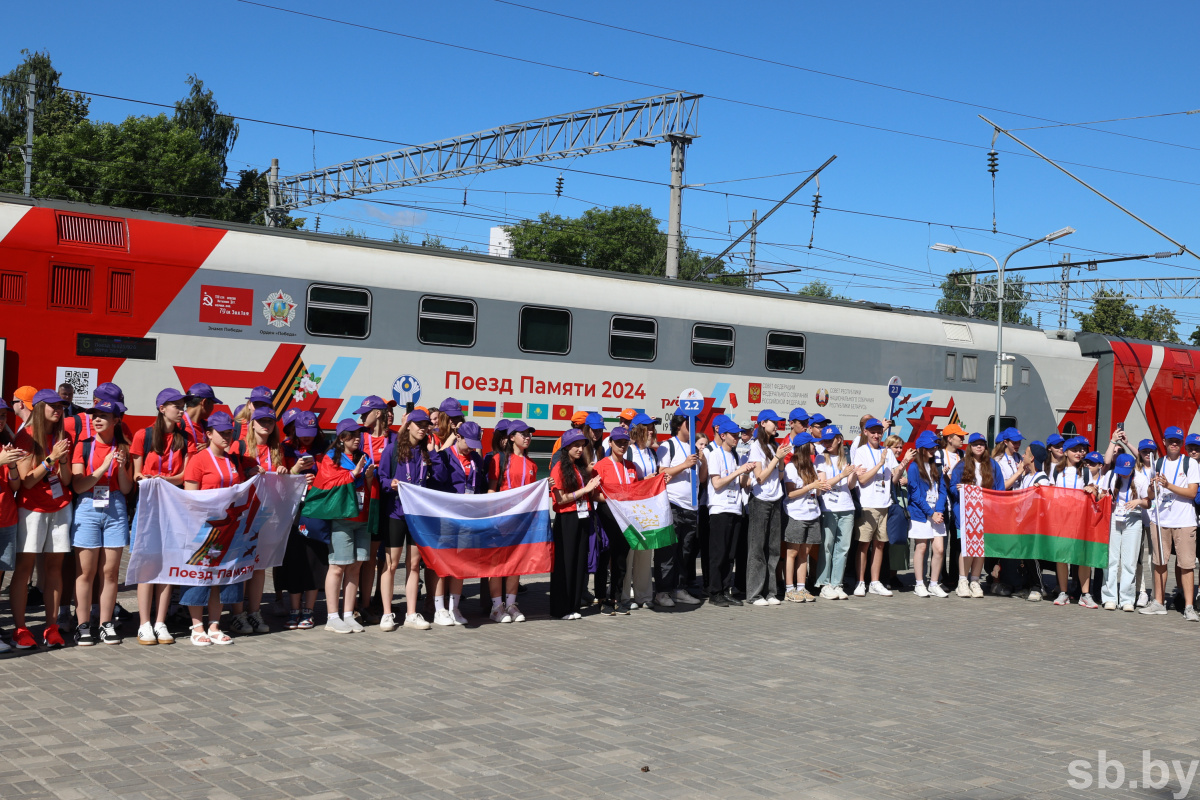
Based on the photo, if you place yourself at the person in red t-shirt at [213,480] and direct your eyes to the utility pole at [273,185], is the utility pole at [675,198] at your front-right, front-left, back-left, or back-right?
front-right

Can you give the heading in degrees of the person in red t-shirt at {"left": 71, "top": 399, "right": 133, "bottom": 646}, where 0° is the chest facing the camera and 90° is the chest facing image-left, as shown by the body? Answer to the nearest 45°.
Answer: approximately 0°

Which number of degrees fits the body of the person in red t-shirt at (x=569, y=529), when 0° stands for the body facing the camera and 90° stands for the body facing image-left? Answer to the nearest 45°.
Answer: approximately 315°

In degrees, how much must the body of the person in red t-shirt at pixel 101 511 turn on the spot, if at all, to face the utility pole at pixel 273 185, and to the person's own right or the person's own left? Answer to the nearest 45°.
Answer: approximately 180°

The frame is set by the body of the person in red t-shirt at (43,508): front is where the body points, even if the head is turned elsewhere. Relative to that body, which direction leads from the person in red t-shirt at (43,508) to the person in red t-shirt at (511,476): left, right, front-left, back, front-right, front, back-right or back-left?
front-left

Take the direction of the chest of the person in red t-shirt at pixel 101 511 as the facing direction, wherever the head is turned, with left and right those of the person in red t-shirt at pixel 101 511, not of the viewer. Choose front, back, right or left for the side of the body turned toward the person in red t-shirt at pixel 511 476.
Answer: left

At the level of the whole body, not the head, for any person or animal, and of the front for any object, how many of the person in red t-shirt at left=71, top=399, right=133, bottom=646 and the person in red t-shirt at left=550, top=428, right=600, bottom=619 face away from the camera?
0

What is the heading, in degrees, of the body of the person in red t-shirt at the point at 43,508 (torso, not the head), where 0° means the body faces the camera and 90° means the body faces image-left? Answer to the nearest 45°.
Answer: approximately 315°

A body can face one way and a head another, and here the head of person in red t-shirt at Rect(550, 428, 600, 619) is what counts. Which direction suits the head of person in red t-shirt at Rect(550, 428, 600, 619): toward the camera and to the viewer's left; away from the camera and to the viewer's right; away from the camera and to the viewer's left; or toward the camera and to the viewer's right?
toward the camera and to the viewer's right

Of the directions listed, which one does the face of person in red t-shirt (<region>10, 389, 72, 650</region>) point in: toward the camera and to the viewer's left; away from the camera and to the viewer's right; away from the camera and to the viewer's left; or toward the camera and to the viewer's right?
toward the camera and to the viewer's right
